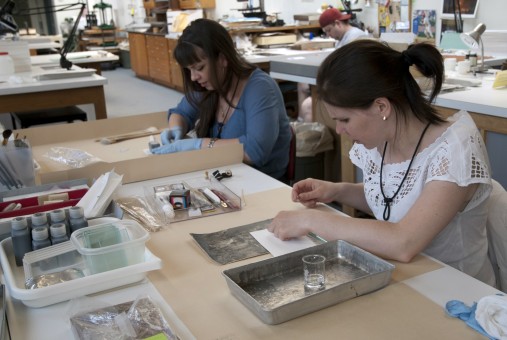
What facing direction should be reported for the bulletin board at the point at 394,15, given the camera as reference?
facing the viewer

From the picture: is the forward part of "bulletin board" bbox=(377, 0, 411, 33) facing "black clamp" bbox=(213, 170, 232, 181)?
yes

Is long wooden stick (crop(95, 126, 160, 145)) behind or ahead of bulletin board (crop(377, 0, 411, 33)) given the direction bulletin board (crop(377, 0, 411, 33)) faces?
ahead

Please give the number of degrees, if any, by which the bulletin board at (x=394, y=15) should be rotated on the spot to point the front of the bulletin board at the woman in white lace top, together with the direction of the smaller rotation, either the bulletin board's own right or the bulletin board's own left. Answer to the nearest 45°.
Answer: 0° — it already faces them

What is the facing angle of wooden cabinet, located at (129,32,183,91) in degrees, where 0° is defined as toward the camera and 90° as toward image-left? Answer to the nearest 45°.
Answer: approximately 45°

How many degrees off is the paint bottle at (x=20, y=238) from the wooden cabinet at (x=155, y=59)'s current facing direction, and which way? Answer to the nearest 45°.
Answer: approximately 45° to its left

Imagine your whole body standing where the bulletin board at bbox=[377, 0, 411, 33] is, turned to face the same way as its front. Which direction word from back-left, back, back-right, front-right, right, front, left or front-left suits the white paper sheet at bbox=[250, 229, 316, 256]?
front

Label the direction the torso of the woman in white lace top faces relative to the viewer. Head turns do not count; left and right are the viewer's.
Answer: facing the viewer and to the left of the viewer

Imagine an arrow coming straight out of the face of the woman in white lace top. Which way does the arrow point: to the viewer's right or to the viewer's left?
to the viewer's left

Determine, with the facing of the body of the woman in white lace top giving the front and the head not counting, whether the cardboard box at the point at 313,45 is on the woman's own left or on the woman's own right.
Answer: on the woman's own right

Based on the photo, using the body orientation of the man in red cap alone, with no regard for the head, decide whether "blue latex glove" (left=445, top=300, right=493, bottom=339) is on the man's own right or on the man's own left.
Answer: on the man's own left
